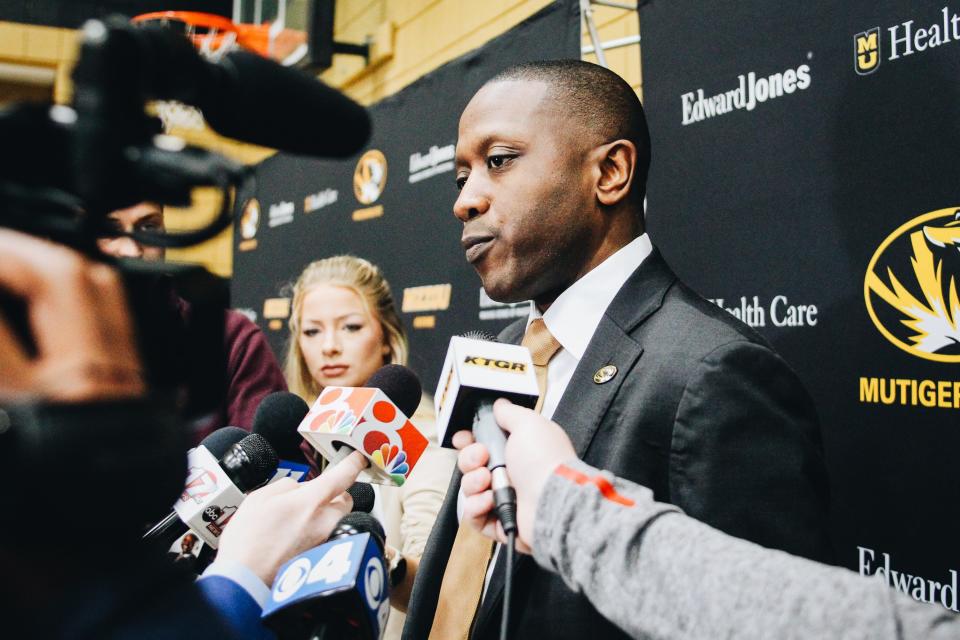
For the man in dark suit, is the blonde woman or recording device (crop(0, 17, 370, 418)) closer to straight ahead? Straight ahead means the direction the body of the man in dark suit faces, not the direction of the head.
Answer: the recording device

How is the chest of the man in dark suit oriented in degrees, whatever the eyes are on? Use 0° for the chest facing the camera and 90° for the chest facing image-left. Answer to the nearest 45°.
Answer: approximately 45°

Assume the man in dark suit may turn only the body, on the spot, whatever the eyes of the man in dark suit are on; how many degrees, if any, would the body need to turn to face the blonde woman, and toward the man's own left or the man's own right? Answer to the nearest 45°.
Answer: approximately 90° to the man's own right

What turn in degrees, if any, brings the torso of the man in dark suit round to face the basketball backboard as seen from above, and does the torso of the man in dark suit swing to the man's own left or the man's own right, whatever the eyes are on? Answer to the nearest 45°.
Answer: approximately 90° to the man's own right

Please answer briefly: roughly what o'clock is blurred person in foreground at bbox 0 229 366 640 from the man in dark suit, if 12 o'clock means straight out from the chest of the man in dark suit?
The blurred person in foreground is roughly at 11 o'clock from the man in dark suit.

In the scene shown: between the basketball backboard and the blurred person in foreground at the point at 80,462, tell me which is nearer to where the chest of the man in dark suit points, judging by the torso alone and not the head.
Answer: the blurred person in foreground
